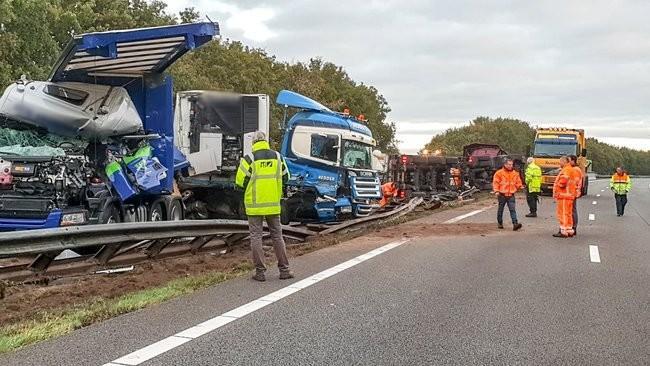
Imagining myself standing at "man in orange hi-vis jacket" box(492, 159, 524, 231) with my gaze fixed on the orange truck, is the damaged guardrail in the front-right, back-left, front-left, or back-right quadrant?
back-left

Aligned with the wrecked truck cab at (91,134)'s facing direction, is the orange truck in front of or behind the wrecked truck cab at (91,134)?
behind

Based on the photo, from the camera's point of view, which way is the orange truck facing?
toward the camera

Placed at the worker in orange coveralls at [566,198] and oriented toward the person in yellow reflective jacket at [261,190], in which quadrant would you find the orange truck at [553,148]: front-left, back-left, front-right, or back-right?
back-right

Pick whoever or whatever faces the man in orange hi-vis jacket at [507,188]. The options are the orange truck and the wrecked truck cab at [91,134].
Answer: the orange truck

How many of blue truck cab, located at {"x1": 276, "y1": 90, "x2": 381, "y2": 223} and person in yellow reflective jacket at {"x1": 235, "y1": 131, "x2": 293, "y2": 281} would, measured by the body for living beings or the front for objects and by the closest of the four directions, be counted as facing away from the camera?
1

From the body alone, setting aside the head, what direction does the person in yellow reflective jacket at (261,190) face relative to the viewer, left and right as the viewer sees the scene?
facing away from the viewer

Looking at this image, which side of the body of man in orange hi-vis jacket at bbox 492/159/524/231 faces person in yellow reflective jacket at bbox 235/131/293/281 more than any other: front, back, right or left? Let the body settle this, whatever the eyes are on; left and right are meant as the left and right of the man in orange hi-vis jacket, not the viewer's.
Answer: front
